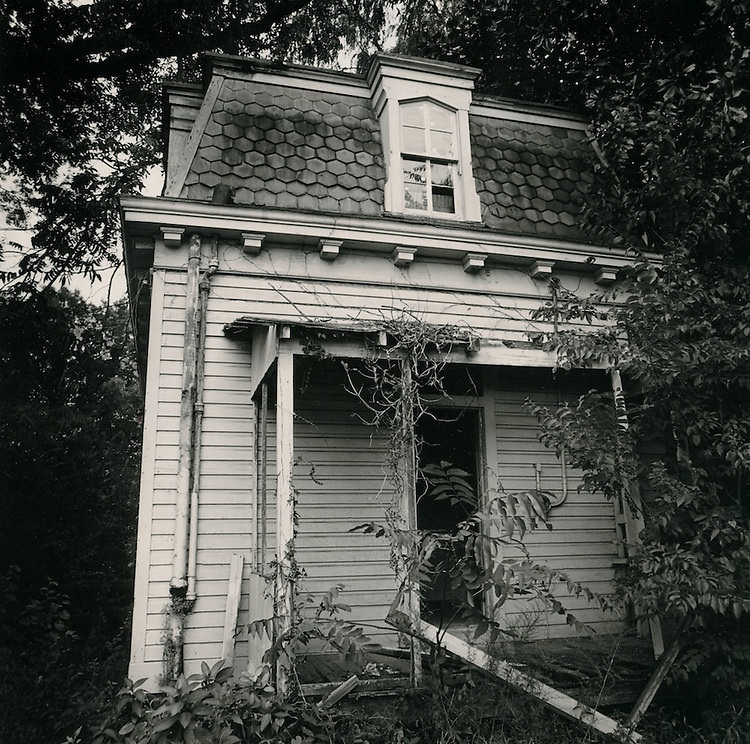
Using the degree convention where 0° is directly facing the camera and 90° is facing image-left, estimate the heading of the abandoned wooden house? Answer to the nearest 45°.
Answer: approximately 0°

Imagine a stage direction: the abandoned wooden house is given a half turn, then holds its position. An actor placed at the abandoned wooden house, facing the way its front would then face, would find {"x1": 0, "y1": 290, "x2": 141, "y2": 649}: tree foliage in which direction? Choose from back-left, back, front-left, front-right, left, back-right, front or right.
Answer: front-left
